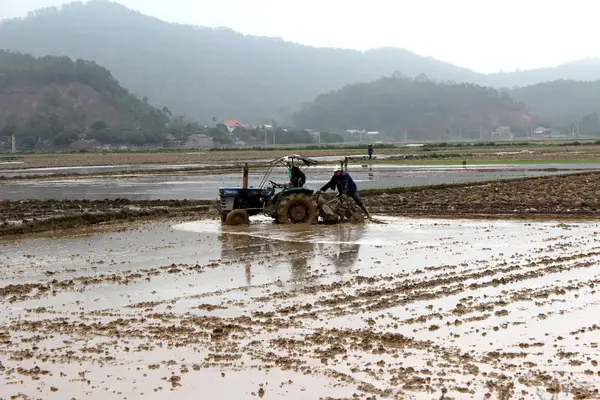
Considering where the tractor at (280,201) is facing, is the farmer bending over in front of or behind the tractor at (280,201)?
behind

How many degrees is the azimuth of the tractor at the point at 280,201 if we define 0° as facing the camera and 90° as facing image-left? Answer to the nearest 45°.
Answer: approximately 90°
